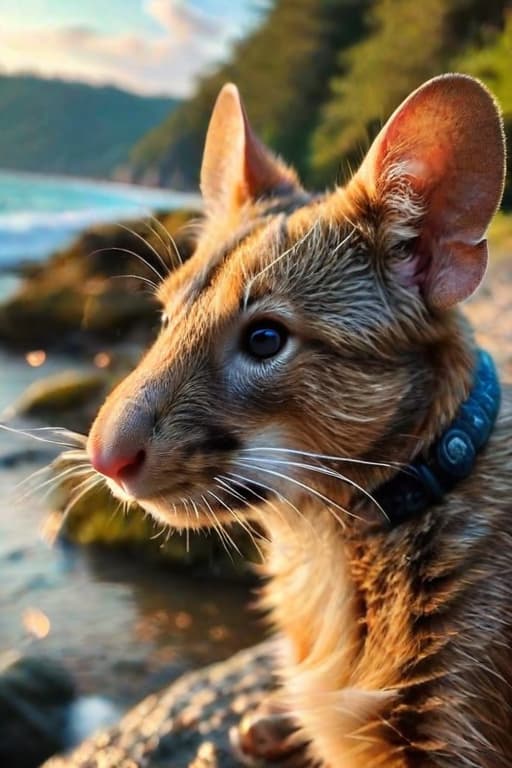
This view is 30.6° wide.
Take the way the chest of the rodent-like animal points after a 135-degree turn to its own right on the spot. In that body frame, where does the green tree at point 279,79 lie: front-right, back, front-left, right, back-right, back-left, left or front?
front

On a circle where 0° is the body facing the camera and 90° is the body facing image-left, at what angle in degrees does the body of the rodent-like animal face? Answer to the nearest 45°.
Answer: approximately 45°

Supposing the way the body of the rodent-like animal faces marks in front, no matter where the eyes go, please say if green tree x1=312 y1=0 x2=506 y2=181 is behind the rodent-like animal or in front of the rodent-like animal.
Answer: behind

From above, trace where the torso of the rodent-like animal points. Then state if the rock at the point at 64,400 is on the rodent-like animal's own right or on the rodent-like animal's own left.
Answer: on the rodent-like animal's own right
